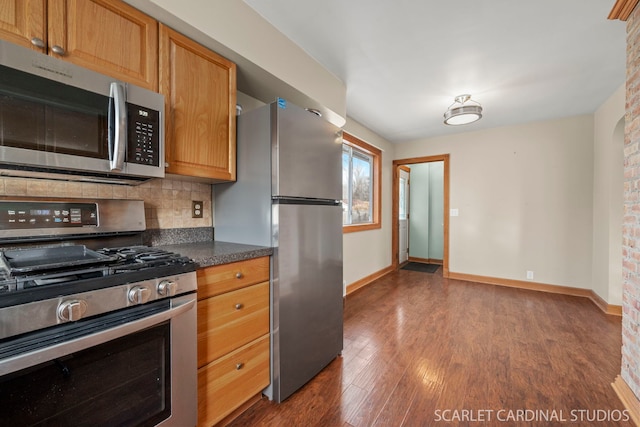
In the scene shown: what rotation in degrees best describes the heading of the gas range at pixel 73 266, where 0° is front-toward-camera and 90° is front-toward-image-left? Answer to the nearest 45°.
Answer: approximately 315°

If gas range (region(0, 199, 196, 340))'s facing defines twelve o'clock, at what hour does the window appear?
The window is roughly at 10 o'clock from the gas range.
